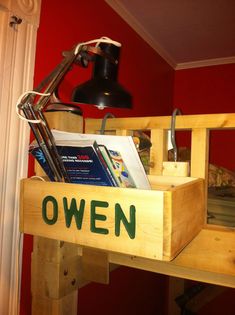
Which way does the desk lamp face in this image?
to the viewer's right
